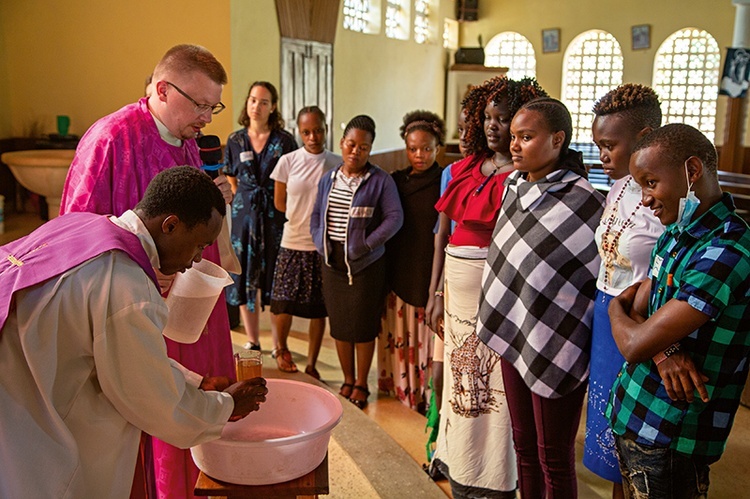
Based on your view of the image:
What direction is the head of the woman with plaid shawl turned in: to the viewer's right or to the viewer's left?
to the viewer's left

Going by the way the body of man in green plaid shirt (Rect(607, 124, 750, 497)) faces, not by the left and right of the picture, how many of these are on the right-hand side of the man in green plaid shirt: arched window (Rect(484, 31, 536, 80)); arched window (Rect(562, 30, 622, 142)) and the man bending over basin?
2

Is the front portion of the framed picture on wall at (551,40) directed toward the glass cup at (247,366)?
yes

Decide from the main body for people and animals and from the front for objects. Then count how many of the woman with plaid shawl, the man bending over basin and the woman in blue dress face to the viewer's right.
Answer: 1

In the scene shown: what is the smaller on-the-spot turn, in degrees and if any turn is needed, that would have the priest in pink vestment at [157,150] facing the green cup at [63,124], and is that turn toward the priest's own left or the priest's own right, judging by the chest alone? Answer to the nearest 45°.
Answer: approximately 135° to the priest's own left

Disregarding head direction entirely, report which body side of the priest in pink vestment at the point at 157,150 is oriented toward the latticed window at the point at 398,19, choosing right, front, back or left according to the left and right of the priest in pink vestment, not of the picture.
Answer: left

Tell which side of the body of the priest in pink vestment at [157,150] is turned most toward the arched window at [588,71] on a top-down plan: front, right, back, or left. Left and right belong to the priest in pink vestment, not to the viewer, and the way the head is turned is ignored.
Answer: left

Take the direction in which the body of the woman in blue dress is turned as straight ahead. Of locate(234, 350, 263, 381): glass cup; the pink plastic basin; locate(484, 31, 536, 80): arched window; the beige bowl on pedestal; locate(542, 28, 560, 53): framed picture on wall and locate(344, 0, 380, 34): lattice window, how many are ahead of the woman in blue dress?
2

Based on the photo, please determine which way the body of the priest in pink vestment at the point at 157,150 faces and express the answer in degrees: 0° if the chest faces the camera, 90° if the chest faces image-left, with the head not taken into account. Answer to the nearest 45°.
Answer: approximately 315°

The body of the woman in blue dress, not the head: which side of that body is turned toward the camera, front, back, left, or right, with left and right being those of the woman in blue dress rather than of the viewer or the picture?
front

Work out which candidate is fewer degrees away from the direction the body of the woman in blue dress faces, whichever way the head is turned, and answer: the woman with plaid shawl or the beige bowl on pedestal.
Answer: the woman with plaid shawl

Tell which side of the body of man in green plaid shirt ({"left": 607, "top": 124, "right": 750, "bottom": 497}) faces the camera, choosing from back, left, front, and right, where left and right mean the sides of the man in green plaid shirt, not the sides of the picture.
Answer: left

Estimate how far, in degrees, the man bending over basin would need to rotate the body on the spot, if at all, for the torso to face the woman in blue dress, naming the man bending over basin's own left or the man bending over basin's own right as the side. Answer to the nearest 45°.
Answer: approximately 90° to the man bending over basin's own left

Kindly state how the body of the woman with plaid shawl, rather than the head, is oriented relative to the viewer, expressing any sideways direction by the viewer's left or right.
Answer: facing the viewer and to the left of the viewer

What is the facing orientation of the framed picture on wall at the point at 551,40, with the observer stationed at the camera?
facing the viewer

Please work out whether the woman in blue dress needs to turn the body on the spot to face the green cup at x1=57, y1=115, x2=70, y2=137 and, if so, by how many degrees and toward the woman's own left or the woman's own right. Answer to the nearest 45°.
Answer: approximately 135° to the woman's own right

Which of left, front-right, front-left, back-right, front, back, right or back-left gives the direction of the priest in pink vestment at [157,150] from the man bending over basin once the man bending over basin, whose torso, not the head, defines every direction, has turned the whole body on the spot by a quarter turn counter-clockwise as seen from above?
front

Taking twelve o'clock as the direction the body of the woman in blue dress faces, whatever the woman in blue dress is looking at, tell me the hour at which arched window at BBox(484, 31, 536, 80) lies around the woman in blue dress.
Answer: The arched window is roughly at 7 o'clock from the woman in blue dress.
